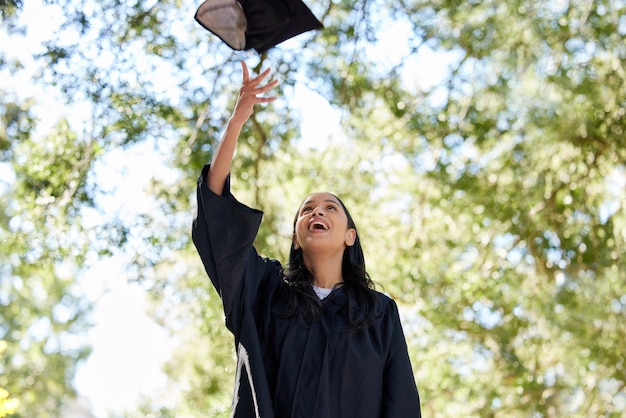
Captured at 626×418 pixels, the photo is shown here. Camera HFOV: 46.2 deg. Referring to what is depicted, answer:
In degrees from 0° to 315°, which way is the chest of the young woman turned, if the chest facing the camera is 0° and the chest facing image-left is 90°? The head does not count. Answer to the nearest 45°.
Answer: approximately 0°
